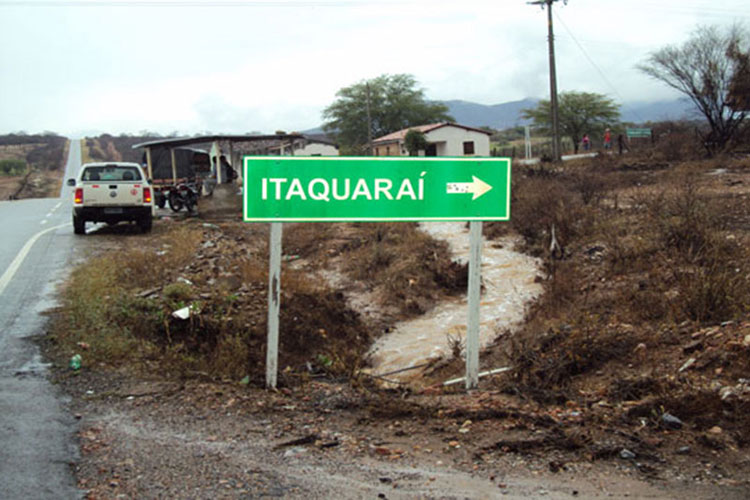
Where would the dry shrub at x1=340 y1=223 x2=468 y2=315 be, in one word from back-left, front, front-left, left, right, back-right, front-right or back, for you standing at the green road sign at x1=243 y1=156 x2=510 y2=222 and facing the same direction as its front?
back

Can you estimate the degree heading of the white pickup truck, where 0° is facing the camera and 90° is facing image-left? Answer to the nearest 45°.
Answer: approximately 180°

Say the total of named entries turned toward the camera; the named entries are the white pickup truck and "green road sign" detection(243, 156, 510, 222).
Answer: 1

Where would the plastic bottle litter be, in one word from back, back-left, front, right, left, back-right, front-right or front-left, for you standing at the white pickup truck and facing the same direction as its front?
back

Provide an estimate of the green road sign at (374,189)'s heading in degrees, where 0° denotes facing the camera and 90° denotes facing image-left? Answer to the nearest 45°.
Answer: approximately 0°

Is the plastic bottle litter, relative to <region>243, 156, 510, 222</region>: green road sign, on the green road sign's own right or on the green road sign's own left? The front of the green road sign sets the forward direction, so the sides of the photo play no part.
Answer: on the green road sign's own right

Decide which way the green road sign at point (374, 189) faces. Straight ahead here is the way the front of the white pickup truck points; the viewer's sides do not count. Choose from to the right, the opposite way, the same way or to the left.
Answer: the opposite way

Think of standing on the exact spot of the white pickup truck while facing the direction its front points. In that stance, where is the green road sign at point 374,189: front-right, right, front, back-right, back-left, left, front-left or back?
back
